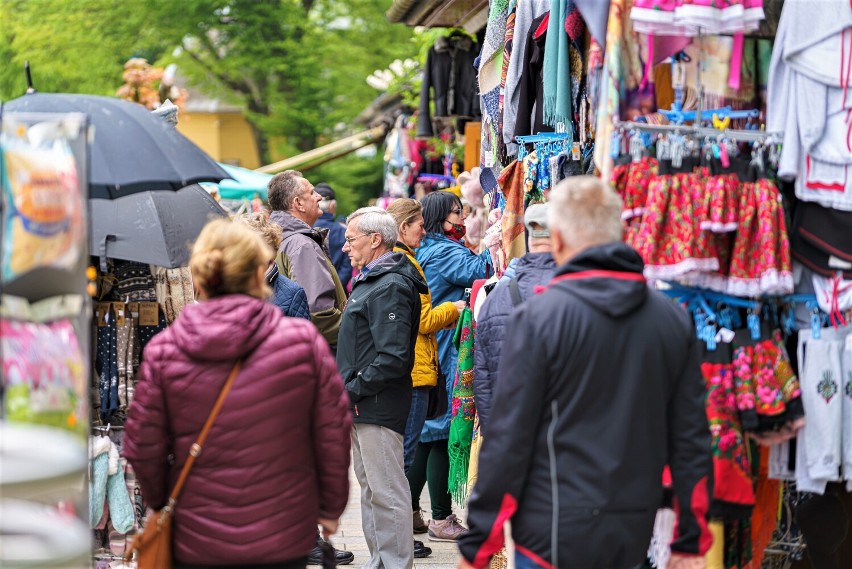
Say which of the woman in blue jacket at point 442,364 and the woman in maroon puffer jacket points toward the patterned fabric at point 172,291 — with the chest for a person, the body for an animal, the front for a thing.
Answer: the woman in maroon puffer jacket

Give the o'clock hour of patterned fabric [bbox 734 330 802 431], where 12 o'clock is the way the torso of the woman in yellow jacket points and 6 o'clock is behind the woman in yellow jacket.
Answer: The patterned fabric is roughly at 2 o'clock from the woman in yellow jacket.

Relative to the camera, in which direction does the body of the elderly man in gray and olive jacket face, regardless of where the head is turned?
to the viewer's right

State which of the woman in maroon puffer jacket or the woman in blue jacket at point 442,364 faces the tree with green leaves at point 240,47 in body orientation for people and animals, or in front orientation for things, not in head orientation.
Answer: the woman in maroon puffer jacket

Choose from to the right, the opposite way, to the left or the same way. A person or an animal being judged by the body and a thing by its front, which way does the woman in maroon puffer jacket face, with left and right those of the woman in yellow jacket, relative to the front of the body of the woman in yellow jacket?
to the left

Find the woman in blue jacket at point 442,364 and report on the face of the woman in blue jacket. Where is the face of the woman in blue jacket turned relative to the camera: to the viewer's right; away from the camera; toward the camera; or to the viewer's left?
to the viewer's right

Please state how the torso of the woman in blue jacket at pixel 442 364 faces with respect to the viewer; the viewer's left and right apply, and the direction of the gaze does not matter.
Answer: facing to the right of the viewer

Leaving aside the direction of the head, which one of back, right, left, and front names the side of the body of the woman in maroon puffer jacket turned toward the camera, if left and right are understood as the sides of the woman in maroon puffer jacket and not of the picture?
back

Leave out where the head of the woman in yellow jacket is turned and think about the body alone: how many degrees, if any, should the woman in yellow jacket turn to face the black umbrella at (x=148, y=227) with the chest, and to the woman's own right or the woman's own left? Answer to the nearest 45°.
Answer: approximately 135° to the woman's own right

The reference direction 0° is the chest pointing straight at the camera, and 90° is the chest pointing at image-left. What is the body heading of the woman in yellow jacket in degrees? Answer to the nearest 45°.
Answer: approximately 270°

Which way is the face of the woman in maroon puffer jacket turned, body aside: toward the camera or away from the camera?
away from the camera

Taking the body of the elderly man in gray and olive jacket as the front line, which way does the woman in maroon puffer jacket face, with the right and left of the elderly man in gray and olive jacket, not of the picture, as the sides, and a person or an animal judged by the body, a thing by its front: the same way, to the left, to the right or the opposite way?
to the left

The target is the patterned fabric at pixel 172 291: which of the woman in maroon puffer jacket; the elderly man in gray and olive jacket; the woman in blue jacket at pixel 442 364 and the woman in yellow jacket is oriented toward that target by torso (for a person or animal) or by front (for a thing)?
the woman in maroon puffer jacket
